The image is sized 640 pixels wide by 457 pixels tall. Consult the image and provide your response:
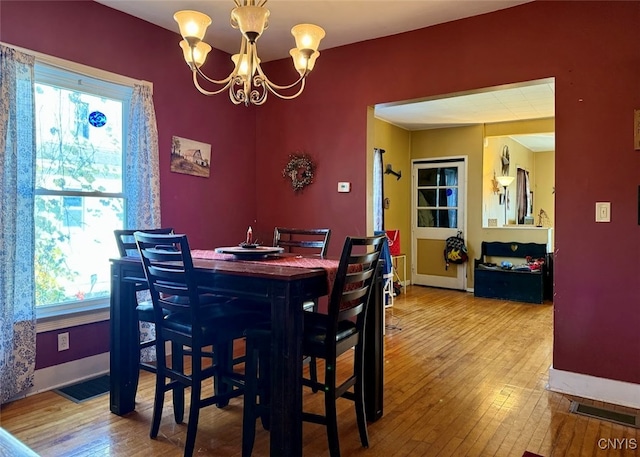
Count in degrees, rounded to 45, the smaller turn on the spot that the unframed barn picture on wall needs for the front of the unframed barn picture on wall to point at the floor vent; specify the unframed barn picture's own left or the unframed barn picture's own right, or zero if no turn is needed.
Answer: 0° — it already faces it

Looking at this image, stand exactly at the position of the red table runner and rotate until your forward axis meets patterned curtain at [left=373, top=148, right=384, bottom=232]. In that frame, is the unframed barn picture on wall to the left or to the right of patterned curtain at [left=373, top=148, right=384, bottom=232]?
left

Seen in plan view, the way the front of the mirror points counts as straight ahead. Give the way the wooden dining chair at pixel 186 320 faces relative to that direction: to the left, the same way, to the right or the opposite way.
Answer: the opposite way

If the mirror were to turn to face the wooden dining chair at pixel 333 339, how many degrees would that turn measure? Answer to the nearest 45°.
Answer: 0° — it already faces it

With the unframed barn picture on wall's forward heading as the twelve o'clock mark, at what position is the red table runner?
The red table runner is roughly at 1 o'clock from the unframed barn picture on wall.

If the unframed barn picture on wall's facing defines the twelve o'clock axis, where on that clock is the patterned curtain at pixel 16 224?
The patterned curtain is roughly at 3 o'clock from the unframed barn picture on wall.

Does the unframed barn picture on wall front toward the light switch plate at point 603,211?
yes

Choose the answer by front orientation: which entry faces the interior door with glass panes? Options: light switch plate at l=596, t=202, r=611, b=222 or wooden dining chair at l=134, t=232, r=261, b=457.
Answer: the wooden dining chair

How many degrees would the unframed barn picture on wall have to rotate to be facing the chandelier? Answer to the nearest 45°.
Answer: approximately 45° to its right
